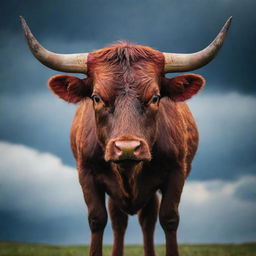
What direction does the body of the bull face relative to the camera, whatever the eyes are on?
toward the camera
